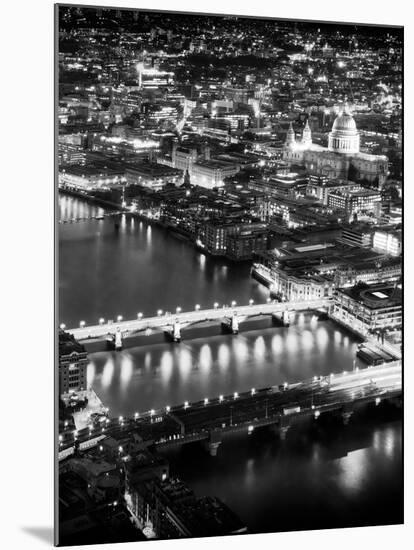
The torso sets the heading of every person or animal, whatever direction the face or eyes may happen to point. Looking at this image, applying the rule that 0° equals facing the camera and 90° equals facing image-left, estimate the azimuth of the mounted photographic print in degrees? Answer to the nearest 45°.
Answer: approximately 315°
